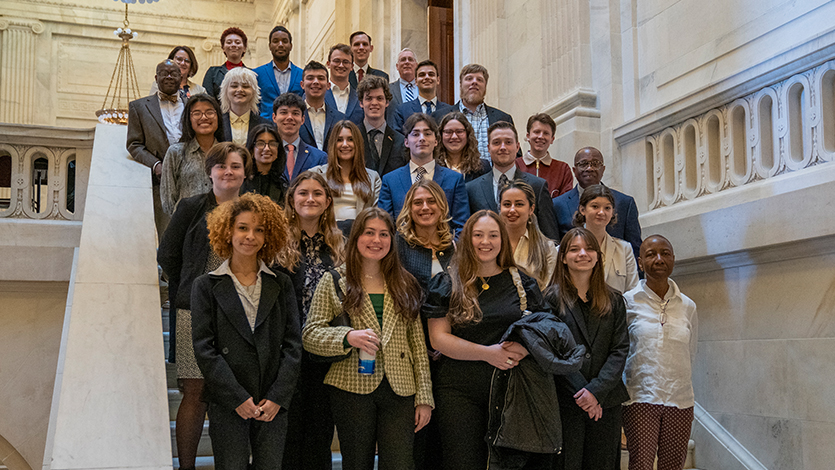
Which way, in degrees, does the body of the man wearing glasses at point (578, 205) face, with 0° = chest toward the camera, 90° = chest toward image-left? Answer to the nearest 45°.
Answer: approximately 0°

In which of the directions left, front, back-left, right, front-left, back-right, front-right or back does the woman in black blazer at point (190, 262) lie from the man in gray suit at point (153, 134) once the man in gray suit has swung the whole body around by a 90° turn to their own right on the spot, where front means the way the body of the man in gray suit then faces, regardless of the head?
front-left

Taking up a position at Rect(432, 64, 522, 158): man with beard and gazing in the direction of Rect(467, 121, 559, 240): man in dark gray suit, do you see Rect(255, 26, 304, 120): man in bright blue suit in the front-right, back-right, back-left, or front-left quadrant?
back-right

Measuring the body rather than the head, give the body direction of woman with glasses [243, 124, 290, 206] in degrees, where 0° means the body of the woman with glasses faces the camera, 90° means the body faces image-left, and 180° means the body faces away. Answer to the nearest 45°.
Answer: approximately 0°
